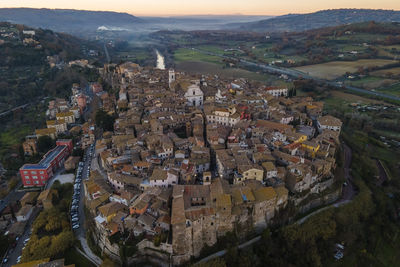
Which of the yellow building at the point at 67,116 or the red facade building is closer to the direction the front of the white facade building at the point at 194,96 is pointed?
the red facade building

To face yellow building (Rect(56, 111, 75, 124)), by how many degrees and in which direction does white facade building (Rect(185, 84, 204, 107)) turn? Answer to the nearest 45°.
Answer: approximately 90° to its right

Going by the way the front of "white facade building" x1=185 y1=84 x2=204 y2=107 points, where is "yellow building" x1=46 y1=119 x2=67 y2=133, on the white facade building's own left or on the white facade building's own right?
on the white facade building's own right

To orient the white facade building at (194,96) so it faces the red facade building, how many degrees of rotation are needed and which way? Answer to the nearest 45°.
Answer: approximately 45° to its right

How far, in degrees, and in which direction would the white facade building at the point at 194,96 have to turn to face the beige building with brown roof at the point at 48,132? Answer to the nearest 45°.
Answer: approximately 90° to its right

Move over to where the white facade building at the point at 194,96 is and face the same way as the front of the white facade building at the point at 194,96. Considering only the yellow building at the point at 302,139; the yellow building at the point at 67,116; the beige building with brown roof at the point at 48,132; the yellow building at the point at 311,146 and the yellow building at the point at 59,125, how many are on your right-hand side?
3

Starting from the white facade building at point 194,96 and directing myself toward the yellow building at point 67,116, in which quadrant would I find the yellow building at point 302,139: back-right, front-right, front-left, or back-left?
back-left

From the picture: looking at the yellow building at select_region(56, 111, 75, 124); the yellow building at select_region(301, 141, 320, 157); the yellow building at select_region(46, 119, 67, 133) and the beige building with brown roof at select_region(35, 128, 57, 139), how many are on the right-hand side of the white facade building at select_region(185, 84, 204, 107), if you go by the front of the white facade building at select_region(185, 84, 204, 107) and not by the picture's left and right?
3

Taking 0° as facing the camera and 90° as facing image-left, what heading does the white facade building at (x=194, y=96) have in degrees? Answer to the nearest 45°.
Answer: approximately 0°
